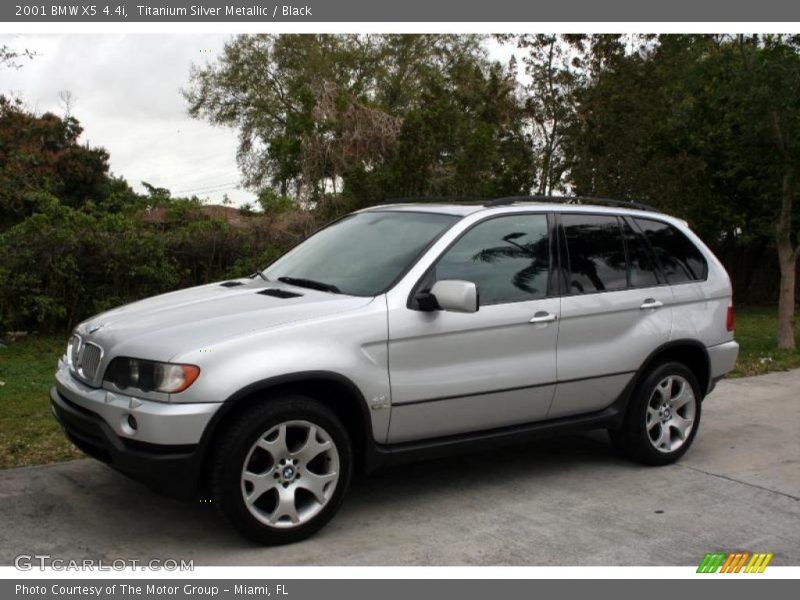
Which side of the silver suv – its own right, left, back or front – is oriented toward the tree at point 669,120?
back

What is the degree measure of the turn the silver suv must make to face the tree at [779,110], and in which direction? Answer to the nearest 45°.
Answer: approximately 180°

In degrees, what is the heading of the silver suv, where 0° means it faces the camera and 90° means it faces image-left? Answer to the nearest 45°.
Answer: approximately 45°
